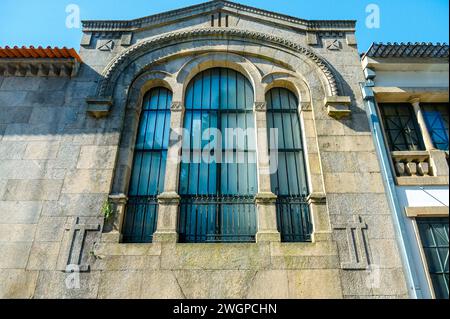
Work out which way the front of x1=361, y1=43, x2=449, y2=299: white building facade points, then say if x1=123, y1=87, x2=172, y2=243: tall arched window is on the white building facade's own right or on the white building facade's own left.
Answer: on the white building facade's own right

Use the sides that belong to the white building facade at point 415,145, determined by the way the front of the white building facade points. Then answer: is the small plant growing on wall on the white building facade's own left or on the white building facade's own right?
on the white building facade's own right

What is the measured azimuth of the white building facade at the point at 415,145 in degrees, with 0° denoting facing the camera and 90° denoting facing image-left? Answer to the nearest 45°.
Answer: approximately 0°

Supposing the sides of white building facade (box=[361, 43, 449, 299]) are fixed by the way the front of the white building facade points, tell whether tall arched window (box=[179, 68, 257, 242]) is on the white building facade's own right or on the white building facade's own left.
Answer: on the white building facade's own right

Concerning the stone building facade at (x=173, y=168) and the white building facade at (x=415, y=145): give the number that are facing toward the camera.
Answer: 2

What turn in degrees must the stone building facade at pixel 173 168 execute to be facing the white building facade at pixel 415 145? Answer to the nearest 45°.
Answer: approximately 90° to its left
